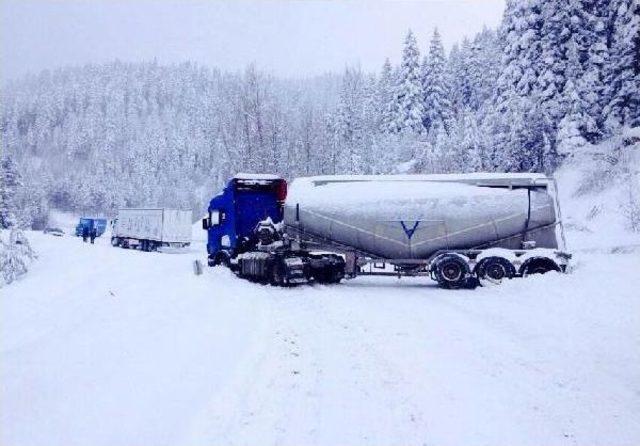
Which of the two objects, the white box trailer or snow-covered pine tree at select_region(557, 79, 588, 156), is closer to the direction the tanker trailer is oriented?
the white box trailer

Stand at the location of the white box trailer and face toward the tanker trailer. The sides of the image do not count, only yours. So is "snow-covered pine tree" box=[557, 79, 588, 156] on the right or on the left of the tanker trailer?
left

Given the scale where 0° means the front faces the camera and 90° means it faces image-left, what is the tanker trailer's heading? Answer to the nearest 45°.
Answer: approximately 90°
